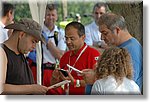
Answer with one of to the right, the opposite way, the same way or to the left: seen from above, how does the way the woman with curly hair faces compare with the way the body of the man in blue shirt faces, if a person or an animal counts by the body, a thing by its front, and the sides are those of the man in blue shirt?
to the right

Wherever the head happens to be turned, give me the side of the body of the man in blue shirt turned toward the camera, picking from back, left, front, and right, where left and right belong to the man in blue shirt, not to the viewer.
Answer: left

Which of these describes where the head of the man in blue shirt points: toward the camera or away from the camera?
toward the camera

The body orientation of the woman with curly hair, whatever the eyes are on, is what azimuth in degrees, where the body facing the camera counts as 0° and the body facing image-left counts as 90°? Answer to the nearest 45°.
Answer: approximately 180°

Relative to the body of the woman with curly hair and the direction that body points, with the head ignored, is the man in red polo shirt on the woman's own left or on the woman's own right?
on the woman's own left

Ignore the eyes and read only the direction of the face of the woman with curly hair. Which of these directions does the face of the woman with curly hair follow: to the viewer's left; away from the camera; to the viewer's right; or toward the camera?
away from the camera

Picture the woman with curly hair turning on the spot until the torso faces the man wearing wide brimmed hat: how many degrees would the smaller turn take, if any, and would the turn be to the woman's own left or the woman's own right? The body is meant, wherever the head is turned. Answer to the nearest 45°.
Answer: approximately 90° to the woman's own left

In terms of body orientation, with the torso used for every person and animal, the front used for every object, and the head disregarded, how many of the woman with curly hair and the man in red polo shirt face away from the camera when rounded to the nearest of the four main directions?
1

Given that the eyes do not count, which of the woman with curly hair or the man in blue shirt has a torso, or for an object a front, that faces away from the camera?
the woman with curly hair

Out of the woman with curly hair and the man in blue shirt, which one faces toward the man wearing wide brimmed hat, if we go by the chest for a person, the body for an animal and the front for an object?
the man in blue shirt

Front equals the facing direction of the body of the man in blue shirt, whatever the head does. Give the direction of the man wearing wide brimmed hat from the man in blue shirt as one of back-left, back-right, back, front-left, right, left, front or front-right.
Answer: front

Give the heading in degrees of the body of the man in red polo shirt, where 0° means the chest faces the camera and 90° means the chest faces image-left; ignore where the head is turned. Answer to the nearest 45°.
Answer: approximately 45°

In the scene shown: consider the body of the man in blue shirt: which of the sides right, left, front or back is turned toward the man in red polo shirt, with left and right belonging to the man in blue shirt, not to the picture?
front

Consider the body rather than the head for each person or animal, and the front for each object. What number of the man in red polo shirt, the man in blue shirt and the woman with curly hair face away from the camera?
1

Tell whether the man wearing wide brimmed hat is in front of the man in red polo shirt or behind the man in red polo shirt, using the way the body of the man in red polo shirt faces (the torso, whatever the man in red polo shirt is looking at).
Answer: in front
